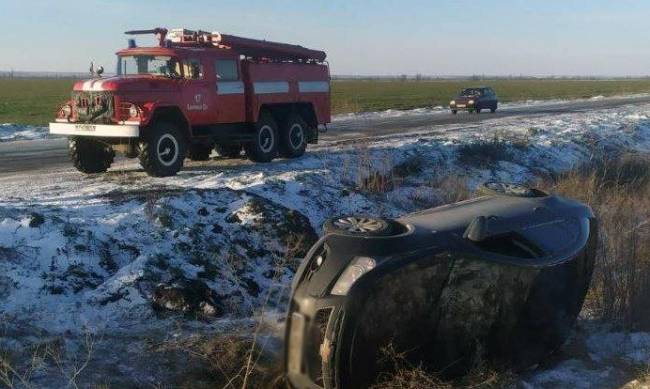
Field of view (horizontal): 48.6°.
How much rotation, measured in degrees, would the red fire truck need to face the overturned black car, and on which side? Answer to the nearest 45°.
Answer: approximately 45° to its left

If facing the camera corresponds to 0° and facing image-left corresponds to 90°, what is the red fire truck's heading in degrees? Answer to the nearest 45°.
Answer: approximately 45°
